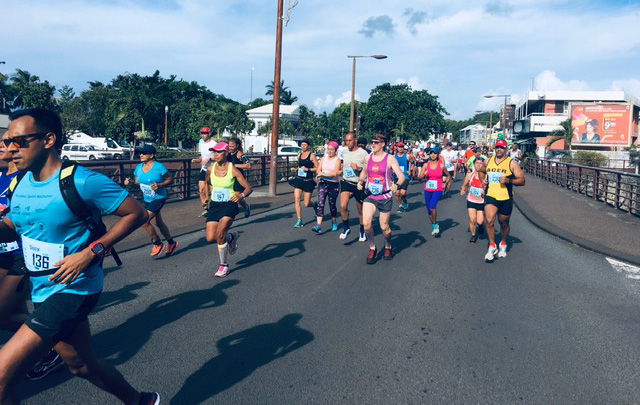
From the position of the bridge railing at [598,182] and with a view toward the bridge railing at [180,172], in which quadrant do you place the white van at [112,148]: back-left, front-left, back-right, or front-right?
front-right

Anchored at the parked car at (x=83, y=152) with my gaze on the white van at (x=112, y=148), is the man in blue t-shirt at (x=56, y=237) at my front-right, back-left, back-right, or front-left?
back-right

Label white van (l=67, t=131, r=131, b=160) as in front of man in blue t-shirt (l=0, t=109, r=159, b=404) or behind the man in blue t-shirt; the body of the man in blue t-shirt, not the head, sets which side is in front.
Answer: behind

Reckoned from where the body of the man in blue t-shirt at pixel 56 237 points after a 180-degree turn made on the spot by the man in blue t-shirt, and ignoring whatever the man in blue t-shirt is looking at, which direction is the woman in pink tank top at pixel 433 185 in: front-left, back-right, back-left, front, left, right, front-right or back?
front

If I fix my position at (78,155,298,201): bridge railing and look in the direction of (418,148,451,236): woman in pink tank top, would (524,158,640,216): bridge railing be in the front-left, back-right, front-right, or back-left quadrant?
front-left

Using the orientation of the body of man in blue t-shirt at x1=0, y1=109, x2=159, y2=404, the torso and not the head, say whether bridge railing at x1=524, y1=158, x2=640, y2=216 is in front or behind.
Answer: behind

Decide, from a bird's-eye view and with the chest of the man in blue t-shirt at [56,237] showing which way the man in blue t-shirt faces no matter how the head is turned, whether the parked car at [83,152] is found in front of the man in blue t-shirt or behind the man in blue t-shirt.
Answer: behind

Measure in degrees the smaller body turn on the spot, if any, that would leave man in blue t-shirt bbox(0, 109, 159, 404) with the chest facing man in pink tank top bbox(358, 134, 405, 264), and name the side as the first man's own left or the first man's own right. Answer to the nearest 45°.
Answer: approximately 180°

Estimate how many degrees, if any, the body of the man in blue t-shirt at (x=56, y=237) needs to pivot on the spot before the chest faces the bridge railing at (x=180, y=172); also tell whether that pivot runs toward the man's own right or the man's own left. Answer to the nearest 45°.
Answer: approximately 135° to the man's own right
